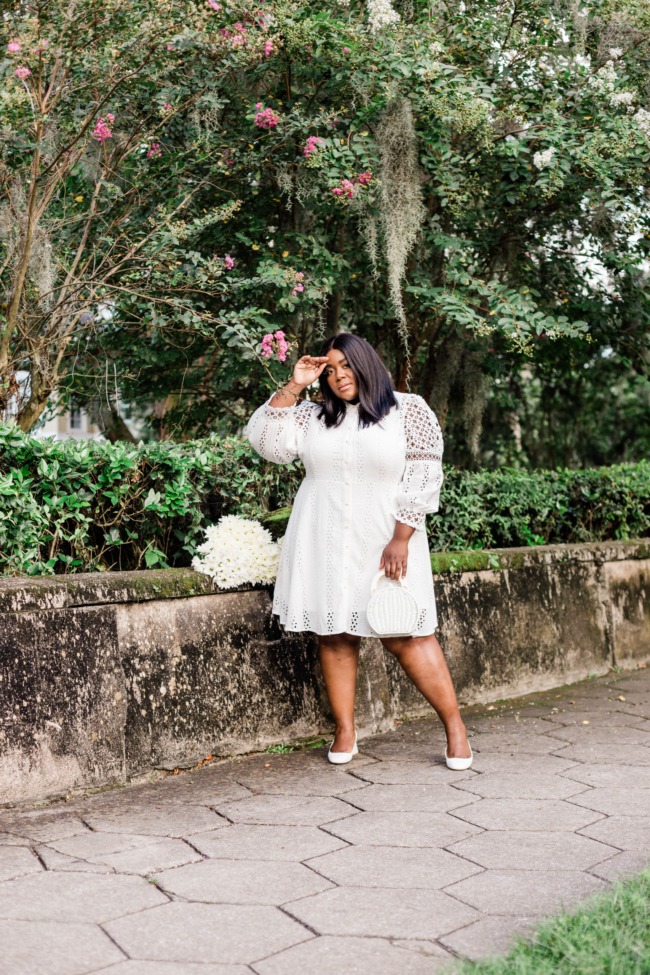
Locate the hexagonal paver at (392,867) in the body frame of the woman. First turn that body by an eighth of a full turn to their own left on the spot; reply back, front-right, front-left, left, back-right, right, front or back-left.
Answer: front-right

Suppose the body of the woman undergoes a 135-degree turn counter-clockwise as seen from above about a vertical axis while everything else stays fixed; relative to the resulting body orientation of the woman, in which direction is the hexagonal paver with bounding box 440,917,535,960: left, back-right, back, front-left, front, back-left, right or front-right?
back-right

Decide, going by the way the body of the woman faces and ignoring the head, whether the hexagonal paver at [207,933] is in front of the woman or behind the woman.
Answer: in front

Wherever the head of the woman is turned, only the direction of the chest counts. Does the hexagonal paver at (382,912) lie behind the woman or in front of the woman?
in front

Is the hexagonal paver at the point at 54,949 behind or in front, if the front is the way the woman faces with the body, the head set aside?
in front

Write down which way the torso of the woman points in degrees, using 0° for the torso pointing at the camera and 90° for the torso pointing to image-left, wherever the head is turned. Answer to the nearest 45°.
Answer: approximately 0°

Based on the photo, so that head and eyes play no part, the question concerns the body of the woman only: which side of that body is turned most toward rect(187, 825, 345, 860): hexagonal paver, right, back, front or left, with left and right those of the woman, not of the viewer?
front
